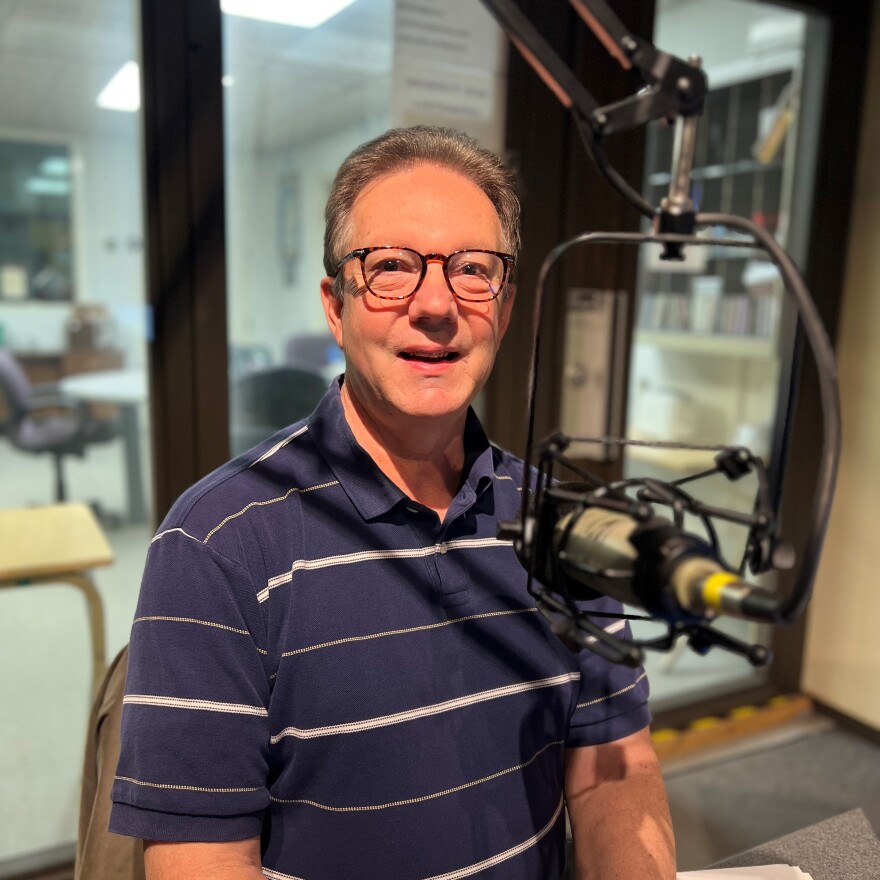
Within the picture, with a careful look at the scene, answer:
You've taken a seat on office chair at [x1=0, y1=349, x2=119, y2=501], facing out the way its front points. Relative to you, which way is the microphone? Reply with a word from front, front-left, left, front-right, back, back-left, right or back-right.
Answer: right

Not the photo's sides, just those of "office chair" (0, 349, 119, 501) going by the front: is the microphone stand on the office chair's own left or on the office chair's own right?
on the office chair's own right

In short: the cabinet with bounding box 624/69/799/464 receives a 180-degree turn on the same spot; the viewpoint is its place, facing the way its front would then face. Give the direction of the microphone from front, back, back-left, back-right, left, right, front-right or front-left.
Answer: back-right

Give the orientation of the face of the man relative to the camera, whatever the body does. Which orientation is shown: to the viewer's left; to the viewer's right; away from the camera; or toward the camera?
toward the camera

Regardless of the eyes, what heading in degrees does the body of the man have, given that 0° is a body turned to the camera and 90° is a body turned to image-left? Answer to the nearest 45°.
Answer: approximately 315°

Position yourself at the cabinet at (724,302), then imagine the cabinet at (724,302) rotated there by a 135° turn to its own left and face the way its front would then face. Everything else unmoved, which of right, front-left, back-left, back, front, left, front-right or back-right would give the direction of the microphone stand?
right

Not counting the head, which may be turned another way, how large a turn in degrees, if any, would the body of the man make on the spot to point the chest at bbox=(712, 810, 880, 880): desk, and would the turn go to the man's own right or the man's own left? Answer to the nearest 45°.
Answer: approximately 45° to the man's own left

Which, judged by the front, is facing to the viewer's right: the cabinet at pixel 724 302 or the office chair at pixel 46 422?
the office chair

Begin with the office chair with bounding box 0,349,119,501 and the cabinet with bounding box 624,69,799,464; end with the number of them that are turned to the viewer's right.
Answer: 1

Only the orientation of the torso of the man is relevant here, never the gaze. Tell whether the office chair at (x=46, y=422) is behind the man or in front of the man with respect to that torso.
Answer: behind

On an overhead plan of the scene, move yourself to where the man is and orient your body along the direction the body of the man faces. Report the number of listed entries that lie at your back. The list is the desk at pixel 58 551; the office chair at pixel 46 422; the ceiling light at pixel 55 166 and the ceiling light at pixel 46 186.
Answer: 4

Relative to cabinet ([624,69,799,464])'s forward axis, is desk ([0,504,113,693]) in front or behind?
in front

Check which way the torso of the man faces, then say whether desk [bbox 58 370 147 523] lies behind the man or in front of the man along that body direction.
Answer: behind

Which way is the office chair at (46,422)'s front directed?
to the viewer's right
